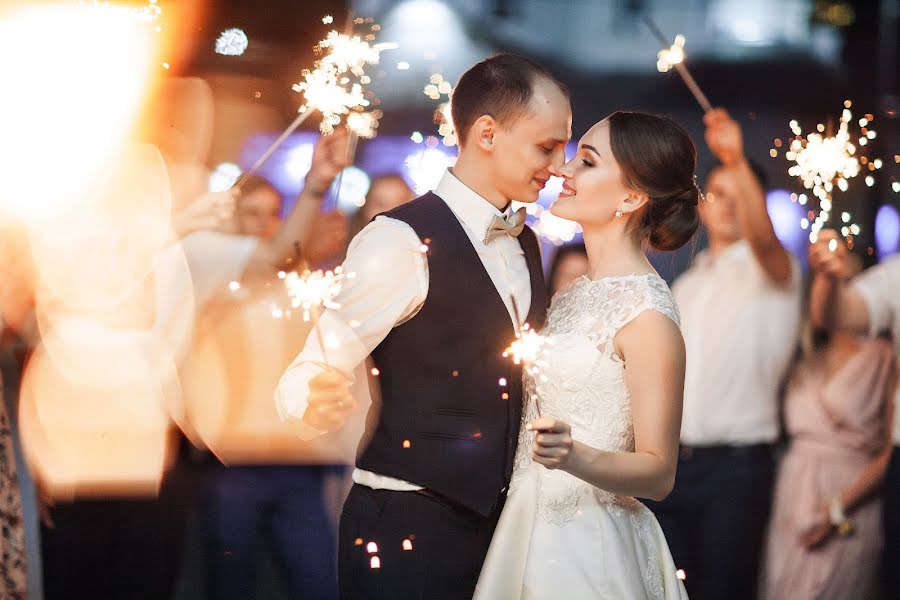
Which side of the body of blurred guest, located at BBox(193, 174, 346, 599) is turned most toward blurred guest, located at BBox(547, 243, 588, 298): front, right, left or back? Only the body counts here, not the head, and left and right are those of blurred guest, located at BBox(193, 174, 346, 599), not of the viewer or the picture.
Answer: left

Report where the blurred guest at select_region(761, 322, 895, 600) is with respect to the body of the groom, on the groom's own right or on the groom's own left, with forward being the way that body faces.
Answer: on the groom's own left

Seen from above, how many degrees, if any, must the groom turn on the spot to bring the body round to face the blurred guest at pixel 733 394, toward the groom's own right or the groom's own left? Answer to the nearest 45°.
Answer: approximately 90° to the groom's own left

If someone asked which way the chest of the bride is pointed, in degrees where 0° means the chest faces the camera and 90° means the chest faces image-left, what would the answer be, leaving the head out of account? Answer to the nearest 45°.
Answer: approximately 45°

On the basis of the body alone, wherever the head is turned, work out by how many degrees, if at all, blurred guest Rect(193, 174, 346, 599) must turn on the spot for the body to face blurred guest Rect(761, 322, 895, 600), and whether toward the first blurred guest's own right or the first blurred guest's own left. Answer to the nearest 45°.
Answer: approximately 90° to the first blurred guest's own left

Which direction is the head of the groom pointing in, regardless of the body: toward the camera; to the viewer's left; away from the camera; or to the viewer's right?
to the viewer's right
